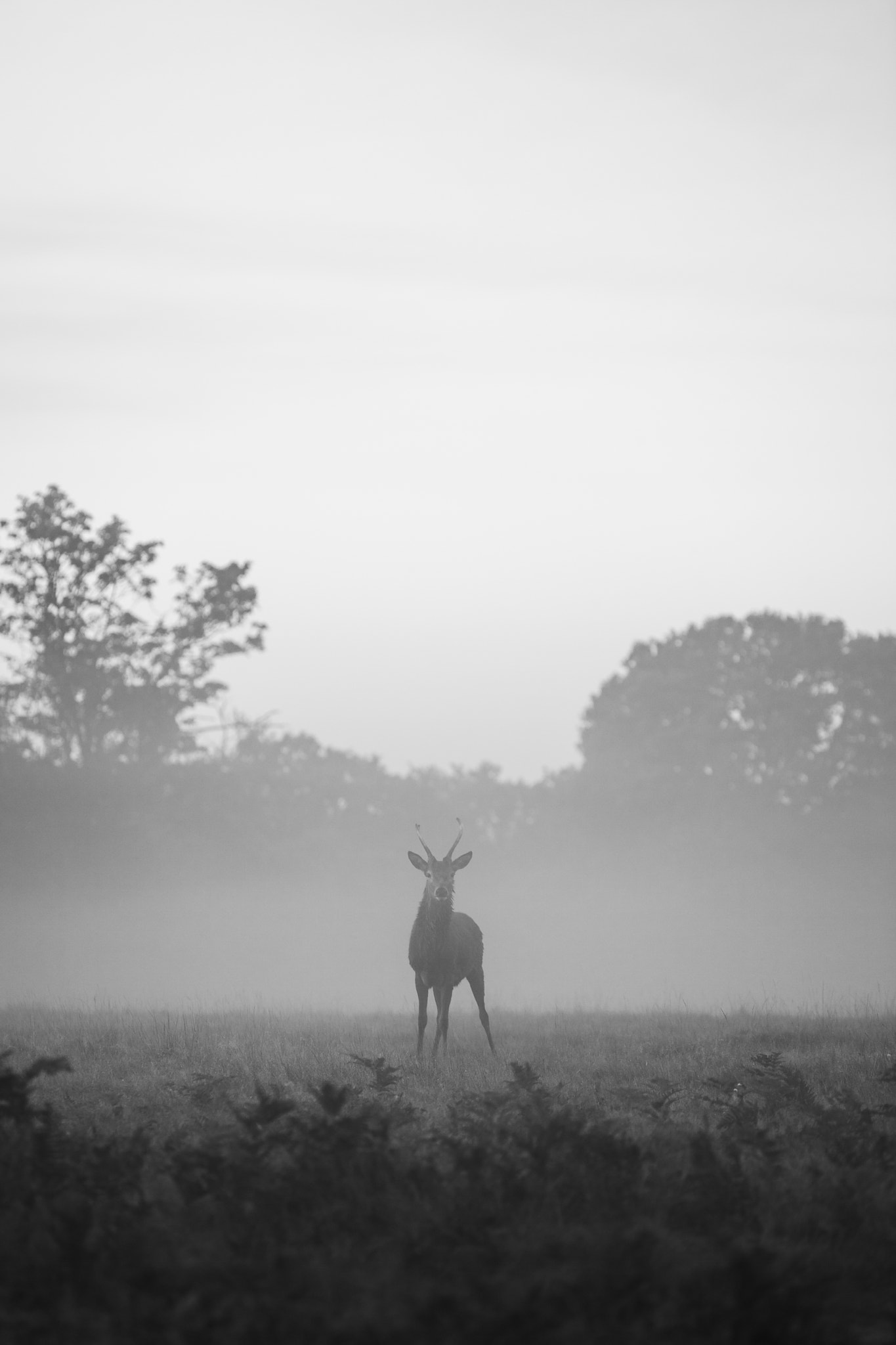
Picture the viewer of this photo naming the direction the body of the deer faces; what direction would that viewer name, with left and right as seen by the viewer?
facing the viewer and to the left of the viewer
